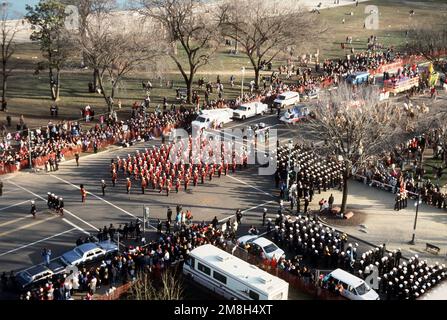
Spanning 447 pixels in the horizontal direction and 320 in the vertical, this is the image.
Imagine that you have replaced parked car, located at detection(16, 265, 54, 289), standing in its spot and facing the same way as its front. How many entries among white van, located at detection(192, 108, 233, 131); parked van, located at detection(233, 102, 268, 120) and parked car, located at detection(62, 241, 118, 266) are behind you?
3

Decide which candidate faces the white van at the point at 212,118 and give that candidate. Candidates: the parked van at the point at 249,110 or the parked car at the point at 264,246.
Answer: the parked van at the point at 249,110

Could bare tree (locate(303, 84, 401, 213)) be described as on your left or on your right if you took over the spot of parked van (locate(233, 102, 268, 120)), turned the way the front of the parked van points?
on your left

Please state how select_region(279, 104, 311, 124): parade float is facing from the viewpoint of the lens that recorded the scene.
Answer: facing the viewer and to the left of the viewer

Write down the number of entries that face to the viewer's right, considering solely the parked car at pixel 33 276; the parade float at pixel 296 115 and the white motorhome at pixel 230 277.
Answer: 0

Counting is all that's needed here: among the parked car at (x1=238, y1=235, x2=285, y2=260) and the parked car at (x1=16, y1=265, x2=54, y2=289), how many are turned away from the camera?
0

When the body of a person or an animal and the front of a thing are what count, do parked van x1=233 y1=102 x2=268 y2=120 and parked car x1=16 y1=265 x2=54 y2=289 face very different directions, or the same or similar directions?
same or similar directions

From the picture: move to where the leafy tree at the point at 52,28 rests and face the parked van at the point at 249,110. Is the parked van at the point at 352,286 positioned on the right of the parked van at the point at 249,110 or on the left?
right
